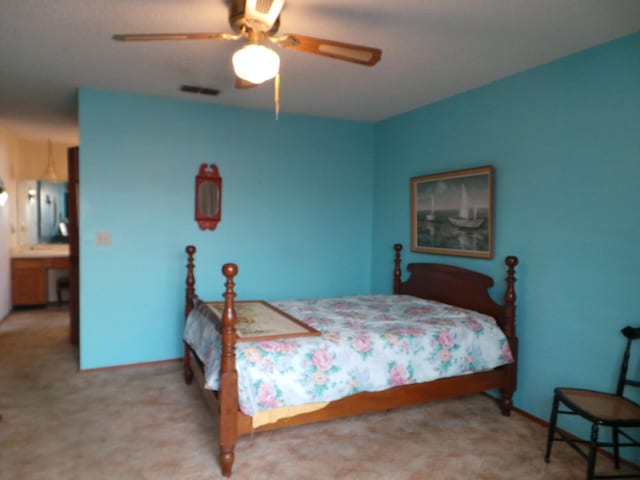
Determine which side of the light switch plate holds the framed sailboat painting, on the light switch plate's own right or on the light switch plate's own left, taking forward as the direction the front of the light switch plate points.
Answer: on the light switch plate's own left

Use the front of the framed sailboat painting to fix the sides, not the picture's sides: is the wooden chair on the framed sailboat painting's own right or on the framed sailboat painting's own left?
on the framed sailboat painting's own left

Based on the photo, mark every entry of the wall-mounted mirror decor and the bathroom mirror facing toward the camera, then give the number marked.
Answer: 2

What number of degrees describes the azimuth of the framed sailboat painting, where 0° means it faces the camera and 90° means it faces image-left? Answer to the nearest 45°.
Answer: approximately 45°

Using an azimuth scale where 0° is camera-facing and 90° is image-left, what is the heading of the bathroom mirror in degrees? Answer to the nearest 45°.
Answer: approximately 0°

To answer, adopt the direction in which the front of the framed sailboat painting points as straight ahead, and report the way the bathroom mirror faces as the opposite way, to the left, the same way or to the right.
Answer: to the left

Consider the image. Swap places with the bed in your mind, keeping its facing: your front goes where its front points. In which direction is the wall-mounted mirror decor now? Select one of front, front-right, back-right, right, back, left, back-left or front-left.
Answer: right

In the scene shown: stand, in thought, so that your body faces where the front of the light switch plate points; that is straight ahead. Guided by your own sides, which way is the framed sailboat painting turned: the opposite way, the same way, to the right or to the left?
to the right

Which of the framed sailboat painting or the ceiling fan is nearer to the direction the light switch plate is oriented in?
the ceiling fan

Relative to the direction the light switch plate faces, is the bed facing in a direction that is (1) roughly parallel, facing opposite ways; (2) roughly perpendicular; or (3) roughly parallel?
roughly perpendicular

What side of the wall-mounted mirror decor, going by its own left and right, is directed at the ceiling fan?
front

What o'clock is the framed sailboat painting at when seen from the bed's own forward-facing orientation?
The framed sailboat painting is roughly at 6 o'clock from the bed.
